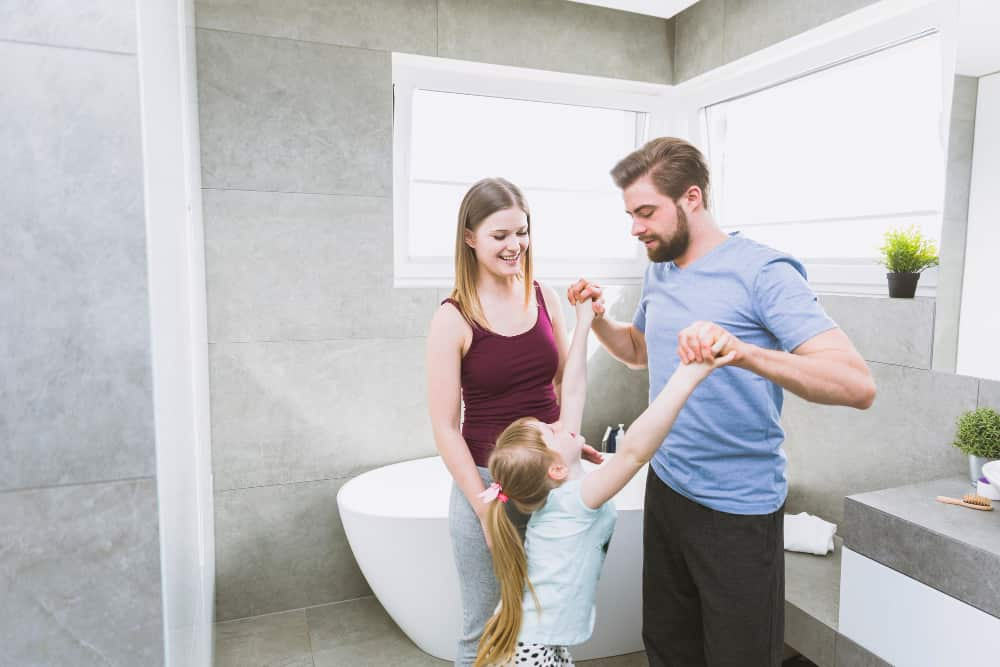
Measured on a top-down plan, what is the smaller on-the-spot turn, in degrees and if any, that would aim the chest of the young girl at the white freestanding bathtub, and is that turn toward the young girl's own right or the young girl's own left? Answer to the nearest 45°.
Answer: approximately 90° to the young girl's own left

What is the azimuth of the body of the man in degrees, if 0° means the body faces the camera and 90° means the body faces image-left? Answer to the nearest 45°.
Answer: approximately 45°

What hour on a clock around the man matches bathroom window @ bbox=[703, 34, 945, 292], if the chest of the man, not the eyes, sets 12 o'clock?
The bathroom window is roughly at 5 o'clock from the man.

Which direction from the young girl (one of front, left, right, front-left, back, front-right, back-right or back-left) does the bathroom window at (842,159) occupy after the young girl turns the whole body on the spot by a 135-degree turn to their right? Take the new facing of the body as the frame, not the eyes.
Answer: back-left

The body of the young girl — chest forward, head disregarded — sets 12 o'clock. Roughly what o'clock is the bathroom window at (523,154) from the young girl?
The bathroom window is roughly at 10 o'clock from the young girl.

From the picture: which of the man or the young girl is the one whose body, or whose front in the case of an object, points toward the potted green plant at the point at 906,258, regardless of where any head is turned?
the young girl

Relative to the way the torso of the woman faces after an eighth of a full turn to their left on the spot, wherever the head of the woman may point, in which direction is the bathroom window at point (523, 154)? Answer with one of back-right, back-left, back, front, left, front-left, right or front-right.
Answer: left

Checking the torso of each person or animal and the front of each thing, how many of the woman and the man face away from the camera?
0

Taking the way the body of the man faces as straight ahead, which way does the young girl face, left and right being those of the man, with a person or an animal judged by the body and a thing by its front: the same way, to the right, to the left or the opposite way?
the opposite way

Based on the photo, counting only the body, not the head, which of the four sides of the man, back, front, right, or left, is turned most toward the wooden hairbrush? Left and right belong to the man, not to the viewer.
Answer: back

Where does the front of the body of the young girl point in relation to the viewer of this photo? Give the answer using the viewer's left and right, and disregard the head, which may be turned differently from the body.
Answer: facing away from the viewer and to the right of the viewer

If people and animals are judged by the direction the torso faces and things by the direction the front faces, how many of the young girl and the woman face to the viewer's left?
0

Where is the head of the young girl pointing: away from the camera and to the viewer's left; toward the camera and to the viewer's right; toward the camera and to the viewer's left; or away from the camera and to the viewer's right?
away from the camera and to the viewer's right

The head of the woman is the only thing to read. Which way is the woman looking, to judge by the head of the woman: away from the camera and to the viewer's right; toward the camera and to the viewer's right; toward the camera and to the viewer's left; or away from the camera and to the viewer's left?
toward the camera and to the viewer's right
